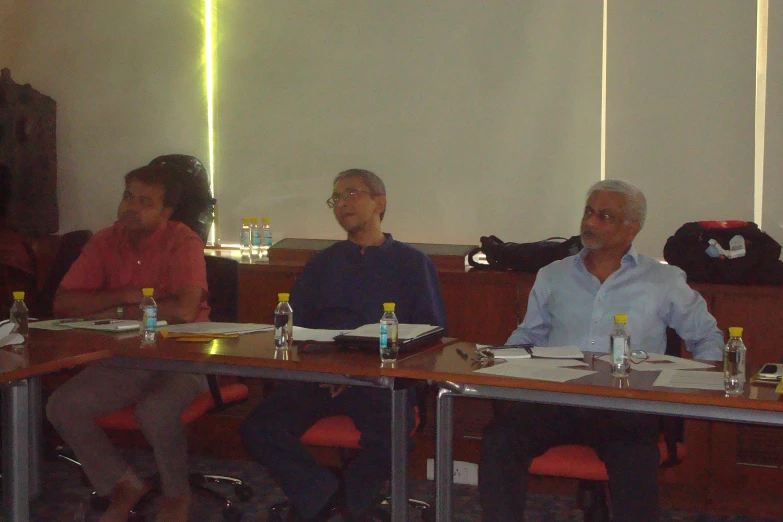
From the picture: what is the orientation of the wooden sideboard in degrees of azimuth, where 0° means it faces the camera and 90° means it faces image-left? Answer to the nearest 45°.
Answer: approximately 0°

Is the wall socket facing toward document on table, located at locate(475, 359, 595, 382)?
yes

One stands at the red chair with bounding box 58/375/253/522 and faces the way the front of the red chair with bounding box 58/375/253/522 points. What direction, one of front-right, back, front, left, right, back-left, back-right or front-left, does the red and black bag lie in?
back-left

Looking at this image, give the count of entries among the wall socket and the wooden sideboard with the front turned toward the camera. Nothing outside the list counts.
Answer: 2

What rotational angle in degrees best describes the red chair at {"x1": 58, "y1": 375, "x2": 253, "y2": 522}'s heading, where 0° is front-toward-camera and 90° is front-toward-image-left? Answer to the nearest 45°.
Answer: approximately 45°
